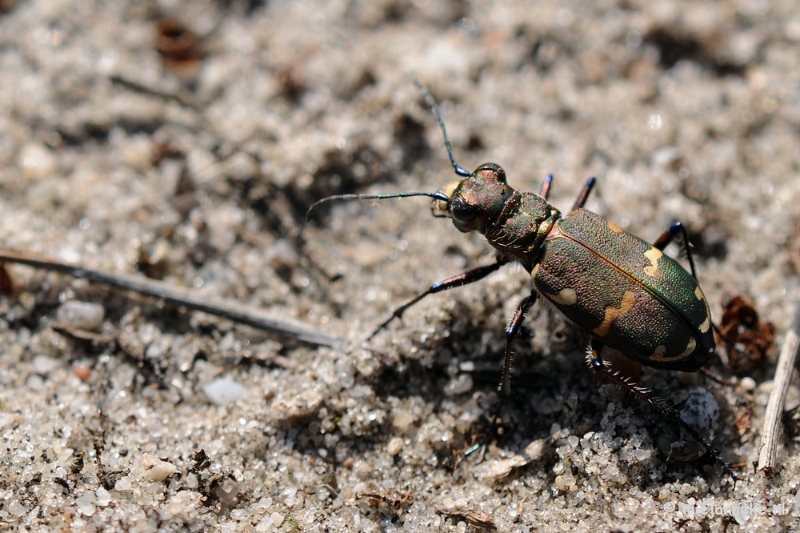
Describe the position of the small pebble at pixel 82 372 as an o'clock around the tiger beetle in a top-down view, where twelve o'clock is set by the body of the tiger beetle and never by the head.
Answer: The small pebble is roughly at 11 o'clock from the tiger beetle.

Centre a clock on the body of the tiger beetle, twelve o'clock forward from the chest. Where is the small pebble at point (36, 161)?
The small pebble is roughly at 11 o'clock from the tiger beetle.

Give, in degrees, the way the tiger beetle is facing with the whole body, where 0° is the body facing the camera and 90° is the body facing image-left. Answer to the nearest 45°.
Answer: approximately 135°

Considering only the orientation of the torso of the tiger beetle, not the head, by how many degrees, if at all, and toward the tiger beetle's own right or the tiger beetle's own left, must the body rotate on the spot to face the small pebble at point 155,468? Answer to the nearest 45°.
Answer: approximately 45° to the tiger beetle's own left

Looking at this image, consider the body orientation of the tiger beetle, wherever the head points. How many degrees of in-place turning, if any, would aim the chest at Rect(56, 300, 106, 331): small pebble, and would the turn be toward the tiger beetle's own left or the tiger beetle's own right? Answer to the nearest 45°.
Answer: approximately 45° to the tiger beetle's own left

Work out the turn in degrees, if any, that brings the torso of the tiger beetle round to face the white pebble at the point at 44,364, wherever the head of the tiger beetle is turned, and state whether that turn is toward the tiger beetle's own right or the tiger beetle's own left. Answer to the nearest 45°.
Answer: approximately 45° to the tiger beetle's own left
